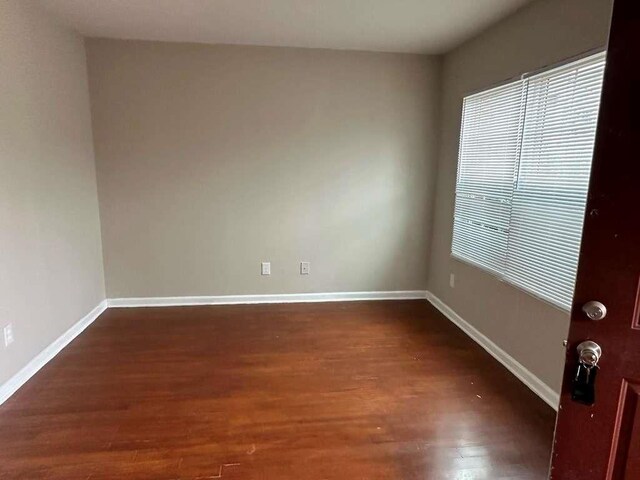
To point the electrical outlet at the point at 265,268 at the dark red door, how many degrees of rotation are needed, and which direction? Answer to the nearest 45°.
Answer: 0° — it already faces it

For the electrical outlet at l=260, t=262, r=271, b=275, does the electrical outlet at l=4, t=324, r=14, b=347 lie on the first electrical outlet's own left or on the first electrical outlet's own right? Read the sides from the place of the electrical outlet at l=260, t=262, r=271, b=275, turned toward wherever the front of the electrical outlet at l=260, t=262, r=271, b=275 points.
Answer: on the first electrical outlet's own right

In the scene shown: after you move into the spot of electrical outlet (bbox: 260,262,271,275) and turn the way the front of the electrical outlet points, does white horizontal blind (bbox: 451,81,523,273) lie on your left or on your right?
on your left

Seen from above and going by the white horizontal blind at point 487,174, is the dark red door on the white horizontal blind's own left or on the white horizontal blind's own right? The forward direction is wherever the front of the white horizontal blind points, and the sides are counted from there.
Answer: on the white horizontal blind's own left

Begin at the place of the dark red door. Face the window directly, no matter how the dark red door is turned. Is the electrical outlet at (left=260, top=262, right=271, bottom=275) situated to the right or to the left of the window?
left

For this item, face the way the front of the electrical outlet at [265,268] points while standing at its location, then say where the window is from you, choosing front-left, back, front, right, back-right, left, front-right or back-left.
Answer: front-left

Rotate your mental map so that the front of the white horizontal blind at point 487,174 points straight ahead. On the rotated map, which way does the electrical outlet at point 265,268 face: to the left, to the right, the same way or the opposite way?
to the left

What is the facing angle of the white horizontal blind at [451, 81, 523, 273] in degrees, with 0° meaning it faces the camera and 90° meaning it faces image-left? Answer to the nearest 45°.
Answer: approximately 45°

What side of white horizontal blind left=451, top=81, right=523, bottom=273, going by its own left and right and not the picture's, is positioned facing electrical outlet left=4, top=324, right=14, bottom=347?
front

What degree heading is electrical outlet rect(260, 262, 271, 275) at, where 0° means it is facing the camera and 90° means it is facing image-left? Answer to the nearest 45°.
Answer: approximately 0°

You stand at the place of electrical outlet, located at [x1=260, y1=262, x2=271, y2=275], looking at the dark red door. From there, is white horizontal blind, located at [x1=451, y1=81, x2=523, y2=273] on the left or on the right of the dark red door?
left

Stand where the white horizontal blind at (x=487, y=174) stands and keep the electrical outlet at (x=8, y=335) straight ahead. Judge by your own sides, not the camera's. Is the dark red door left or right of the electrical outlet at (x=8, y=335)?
left

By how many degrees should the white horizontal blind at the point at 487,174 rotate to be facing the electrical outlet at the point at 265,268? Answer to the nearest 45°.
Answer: approximately 45° to its right

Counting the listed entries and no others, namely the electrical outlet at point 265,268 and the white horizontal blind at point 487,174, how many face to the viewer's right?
0
